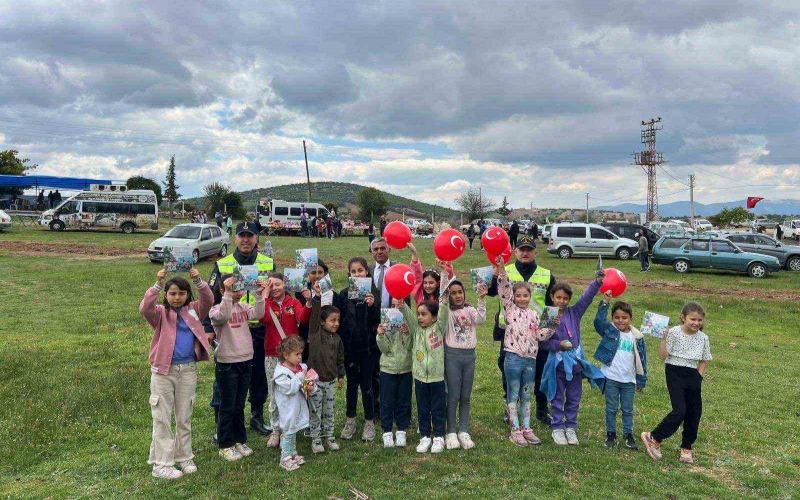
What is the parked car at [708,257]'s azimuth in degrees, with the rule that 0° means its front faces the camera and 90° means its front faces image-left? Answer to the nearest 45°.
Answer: approximately 270°

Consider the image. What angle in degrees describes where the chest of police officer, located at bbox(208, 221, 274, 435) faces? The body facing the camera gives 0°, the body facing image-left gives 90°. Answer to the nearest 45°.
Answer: approximately 0°

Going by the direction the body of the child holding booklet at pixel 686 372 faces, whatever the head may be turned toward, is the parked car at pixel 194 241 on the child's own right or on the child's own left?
on the child's own right

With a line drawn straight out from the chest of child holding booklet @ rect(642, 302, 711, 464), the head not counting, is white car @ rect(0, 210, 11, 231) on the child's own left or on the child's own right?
on the child's own right

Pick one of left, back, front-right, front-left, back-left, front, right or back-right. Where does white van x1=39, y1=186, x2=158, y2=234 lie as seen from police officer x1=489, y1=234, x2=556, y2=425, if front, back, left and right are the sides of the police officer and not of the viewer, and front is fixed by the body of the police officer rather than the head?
back-right
